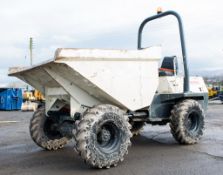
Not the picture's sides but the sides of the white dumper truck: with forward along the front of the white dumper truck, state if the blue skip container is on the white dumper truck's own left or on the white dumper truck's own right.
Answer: on the white dumper truck's own right

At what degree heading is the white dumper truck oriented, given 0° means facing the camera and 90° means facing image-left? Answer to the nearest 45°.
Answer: approximately 45°
